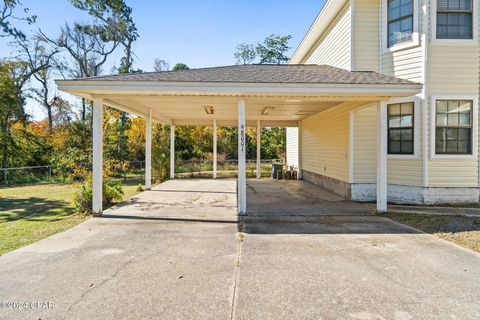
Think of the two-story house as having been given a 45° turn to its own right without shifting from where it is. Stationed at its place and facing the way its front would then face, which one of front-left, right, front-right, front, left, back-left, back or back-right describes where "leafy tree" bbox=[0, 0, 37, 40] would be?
front-right

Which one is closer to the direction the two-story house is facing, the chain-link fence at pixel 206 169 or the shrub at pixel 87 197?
the shrub

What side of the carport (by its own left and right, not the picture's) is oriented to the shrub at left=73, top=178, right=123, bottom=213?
right

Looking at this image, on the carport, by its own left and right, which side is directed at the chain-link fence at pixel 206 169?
back

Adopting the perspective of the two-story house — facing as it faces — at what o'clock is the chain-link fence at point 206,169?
The chain-link fence is roughly at 4 o'clock from the two-story house.

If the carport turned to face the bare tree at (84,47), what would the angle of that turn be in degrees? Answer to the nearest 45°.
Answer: approximately 135° to its right

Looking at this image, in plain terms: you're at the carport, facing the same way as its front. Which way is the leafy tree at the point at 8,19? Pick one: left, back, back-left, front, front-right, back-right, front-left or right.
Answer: back-right

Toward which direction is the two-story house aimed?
toward the camera

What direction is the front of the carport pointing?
toward the camera

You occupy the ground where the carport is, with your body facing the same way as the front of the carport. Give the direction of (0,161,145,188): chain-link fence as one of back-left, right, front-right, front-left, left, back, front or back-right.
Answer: back-right

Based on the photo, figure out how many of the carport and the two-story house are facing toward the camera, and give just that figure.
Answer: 2

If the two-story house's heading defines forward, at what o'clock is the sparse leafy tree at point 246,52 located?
The sparse leafy tree is roughly at 5 o'clock from the two-story house.

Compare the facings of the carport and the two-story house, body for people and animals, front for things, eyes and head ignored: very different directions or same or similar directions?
same or similar directions
